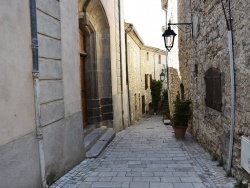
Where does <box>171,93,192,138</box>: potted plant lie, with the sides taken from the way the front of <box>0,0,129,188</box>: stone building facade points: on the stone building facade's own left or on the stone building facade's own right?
on the stone building facade's own left

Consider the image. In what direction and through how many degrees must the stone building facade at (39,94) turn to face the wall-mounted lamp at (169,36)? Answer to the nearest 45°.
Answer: approximately 90° to its left

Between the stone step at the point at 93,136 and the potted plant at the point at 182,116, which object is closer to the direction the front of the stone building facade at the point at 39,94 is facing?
the potted plant

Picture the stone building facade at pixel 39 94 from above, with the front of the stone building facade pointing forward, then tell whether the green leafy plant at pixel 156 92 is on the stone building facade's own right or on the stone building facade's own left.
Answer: on the stone building facade's own left

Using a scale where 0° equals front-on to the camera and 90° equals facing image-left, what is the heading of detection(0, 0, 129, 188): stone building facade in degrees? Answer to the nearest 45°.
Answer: approximately 315°

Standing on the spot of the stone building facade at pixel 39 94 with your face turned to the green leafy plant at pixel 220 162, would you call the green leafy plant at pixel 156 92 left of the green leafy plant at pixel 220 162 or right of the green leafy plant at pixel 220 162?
left

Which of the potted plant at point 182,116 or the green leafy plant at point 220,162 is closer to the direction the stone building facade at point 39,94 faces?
the green leafy plant
